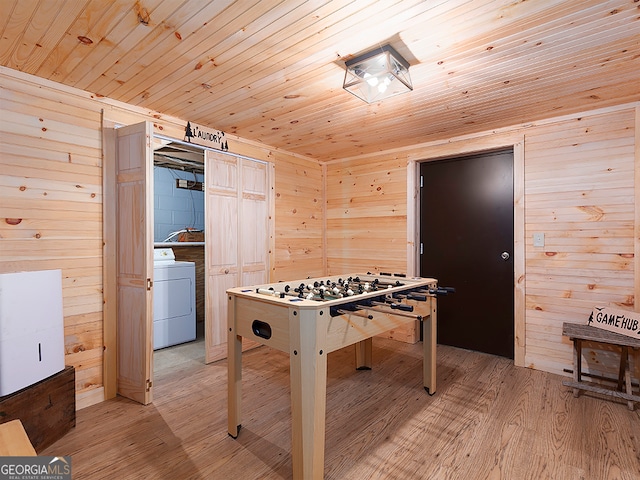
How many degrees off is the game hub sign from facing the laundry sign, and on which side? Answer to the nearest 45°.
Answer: approximately 45° to its right

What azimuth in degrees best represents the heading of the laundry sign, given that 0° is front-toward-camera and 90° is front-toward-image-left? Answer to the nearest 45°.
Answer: approximately 315°

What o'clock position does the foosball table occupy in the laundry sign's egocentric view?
The foosball table is roughly at 1 o'clock from the laundry sign.

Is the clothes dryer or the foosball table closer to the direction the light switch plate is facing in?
the foosball table

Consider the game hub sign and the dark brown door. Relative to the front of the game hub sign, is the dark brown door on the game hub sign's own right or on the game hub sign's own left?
on the game hub sign's own right

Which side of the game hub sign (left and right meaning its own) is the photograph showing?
front

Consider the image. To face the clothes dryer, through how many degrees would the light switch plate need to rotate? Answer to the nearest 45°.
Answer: approximately 45° to its right

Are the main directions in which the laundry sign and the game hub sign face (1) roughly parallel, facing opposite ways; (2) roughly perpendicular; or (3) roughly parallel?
roughly perpendicular

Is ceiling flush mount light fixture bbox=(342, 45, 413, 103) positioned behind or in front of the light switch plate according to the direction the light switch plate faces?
in front

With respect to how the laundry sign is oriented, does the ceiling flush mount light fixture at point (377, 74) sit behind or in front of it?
in front

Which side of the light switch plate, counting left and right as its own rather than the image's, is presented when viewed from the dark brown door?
right

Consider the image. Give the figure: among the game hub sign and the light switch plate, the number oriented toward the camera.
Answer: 2

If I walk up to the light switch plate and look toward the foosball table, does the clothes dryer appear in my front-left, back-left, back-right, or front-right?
front-right

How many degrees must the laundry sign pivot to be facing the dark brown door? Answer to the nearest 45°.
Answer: approximately 45° to its left

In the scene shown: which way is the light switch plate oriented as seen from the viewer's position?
toward the camera

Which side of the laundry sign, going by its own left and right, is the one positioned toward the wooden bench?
front
